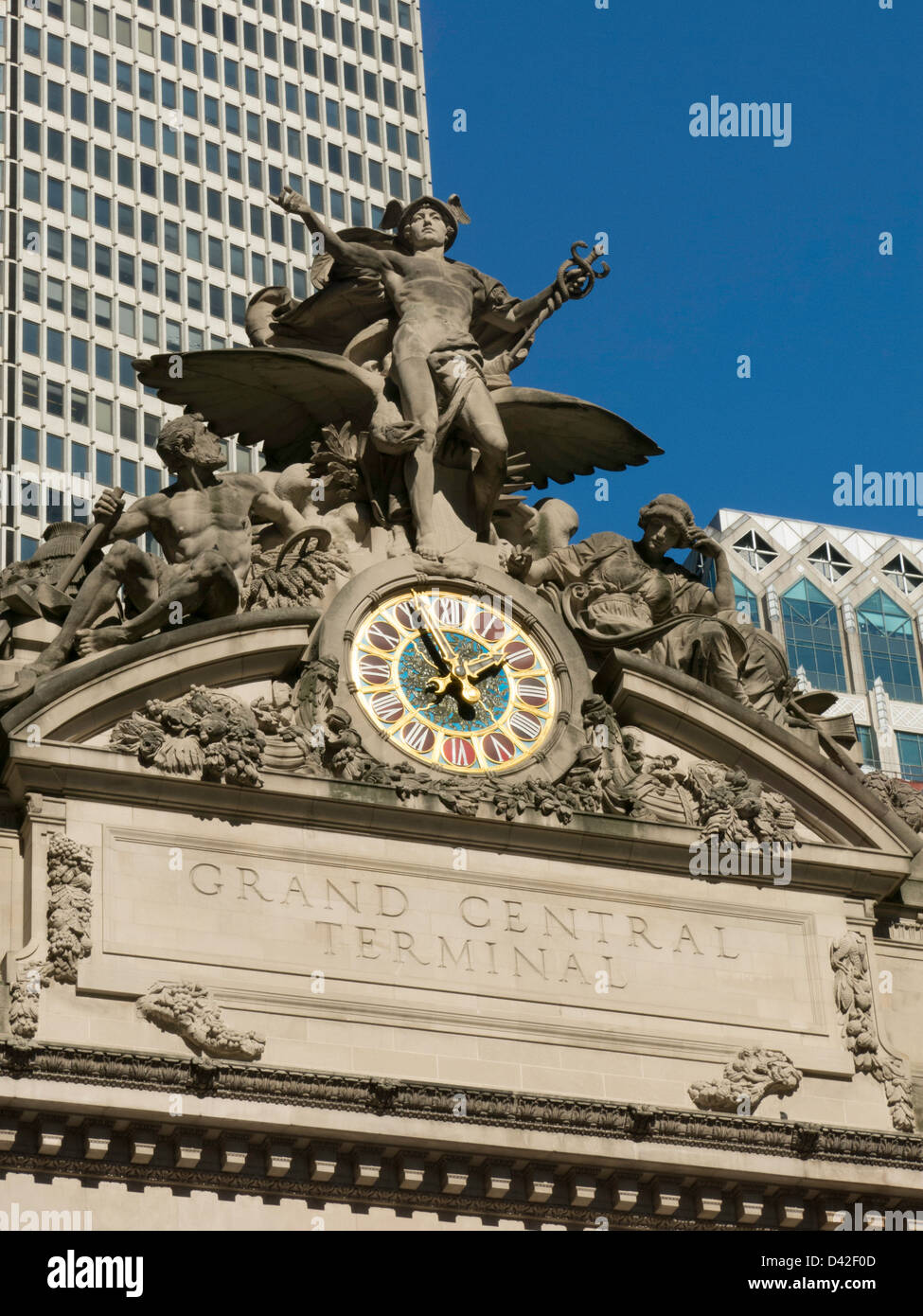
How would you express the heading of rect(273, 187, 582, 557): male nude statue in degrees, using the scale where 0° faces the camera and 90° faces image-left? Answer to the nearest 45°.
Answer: approximately 0°
